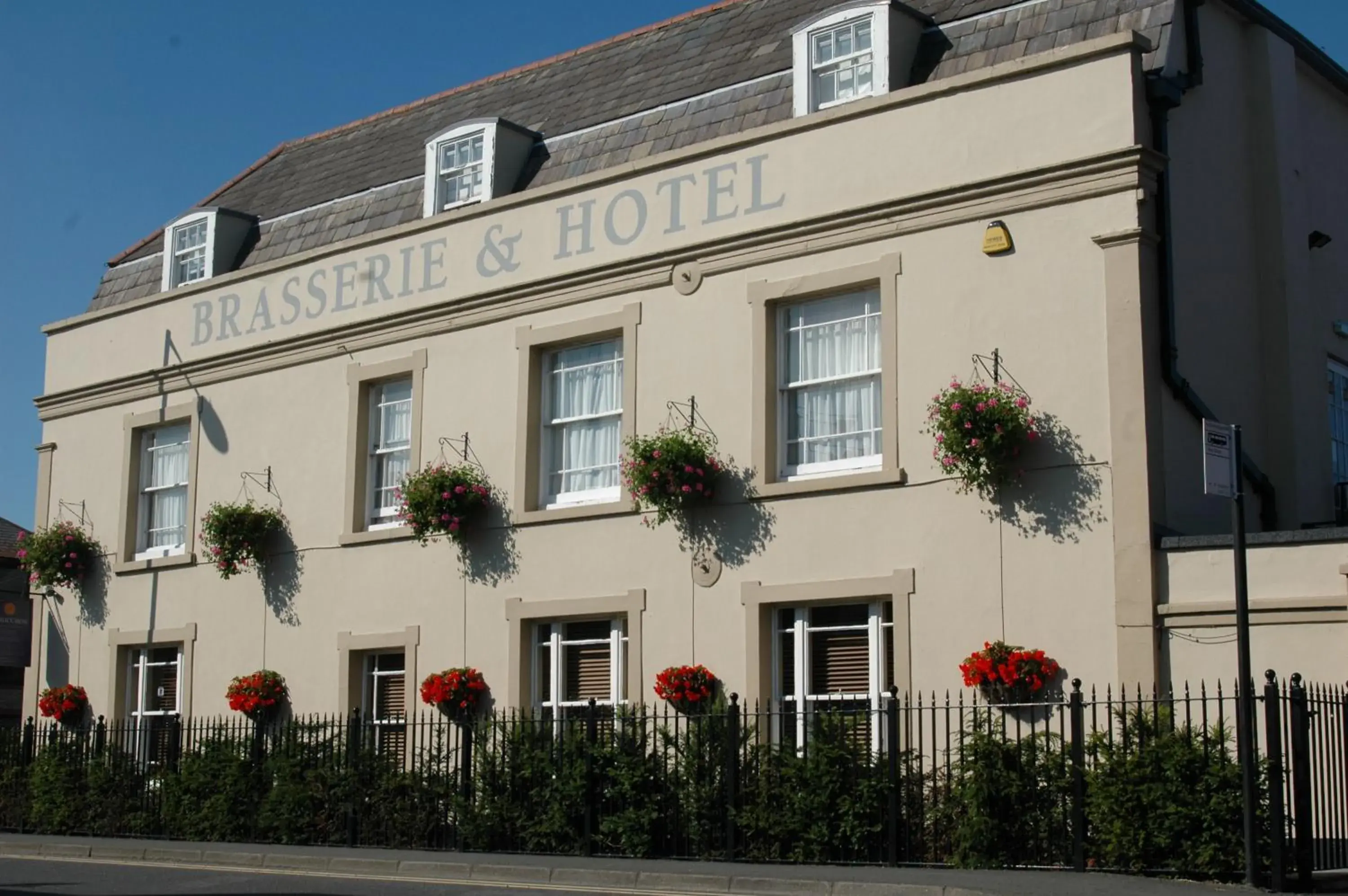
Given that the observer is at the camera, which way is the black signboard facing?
facing the viewer

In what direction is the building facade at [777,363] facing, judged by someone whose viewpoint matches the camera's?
facing the viewer and to the left of the viewer

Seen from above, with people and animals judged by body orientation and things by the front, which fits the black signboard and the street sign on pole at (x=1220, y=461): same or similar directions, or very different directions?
same or similar directions

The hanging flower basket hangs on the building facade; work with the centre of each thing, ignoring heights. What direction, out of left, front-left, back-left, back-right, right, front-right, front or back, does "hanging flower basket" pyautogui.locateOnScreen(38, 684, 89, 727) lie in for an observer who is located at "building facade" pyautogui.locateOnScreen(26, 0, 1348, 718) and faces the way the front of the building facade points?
right

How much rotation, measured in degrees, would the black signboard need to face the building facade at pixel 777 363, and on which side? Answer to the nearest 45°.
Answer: approximately 45° to its left

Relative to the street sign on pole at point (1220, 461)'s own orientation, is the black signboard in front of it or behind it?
behind

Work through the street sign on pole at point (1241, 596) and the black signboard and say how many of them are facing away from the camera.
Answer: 0

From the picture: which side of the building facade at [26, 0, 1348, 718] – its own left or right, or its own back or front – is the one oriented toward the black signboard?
right

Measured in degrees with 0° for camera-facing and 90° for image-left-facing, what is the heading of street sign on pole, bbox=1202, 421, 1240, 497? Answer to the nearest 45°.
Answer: approximately 315°

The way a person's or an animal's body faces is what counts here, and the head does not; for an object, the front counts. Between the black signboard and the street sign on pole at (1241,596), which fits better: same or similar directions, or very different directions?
same or similar directions
